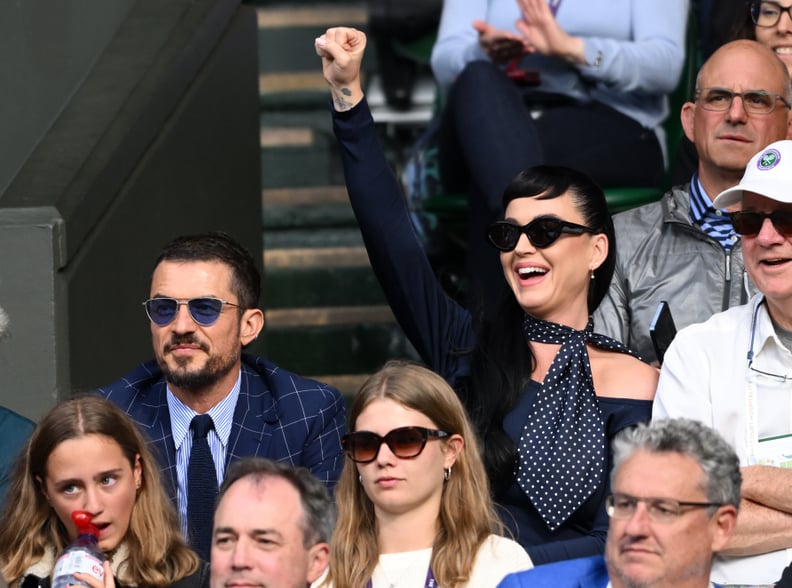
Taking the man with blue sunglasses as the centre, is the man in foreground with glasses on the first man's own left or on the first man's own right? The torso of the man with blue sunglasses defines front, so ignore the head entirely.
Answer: on the first man's own left

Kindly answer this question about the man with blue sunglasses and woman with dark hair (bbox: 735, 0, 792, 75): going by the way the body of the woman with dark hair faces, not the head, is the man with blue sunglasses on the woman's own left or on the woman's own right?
on the woman's own right

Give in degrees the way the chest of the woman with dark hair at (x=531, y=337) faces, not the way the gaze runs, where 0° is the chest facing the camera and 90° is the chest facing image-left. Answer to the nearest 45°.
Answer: approximately 45°

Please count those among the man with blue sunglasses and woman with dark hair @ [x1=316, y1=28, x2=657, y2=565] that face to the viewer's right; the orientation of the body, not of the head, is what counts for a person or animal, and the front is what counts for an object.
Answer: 0

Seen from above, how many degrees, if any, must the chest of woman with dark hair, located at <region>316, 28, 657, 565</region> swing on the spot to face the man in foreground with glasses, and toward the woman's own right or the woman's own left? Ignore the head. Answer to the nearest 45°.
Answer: approximately 45° to the woman's own left

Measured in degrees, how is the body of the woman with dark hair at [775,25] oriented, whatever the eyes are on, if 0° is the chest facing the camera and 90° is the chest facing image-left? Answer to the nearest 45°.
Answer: approximately 0°

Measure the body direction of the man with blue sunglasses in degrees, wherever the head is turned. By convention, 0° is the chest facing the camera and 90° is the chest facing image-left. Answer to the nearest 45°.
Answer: approximately 45°

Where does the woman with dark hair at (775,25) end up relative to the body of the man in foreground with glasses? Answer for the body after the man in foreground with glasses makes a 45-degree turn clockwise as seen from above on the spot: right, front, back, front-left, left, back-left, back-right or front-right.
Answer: right

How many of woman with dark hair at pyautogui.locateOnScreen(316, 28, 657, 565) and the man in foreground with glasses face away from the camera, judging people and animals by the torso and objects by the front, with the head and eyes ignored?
0
